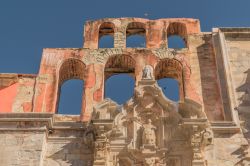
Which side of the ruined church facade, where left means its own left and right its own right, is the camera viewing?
front
